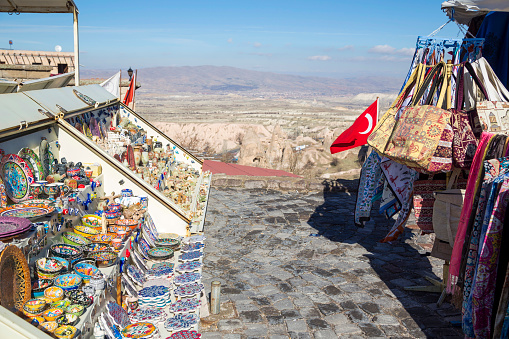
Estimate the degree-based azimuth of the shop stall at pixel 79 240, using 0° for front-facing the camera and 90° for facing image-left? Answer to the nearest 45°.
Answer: approximately 315°

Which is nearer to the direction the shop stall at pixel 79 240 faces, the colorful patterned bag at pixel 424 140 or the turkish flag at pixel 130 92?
the colorful patterned bag

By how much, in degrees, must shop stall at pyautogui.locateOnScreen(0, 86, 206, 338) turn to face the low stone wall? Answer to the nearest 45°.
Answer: approximately 90° to its left

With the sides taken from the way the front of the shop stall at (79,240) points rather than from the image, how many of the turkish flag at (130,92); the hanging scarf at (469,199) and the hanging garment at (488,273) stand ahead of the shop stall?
2

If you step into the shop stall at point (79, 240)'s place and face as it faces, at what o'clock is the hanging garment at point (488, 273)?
The hanging garment is roughly at 12 o'clock from the shop stall.

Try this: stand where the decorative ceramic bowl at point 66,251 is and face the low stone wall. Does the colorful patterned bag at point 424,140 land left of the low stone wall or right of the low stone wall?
right

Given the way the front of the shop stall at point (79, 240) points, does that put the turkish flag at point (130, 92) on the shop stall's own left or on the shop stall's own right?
on the shop stall's own left

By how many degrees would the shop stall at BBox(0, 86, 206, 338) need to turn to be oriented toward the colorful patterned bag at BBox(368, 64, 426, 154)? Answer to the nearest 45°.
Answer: approximately 45° to its left

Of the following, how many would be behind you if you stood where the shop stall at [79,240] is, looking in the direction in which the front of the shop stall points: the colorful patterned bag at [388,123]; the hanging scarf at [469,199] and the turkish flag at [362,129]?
0

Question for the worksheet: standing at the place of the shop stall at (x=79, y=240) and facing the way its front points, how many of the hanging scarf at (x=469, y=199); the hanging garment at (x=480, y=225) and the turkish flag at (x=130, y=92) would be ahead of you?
2

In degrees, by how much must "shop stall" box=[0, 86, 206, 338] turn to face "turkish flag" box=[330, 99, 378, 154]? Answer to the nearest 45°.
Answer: approximately 45° to its left

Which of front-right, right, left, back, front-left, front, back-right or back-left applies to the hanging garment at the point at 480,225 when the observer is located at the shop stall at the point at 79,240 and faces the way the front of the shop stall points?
front
